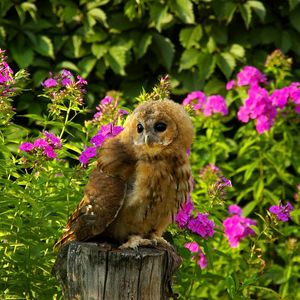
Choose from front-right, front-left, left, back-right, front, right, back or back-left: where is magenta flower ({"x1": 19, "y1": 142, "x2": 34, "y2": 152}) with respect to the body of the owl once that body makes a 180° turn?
front

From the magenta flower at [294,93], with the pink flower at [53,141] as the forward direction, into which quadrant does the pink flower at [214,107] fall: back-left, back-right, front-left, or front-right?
front-right

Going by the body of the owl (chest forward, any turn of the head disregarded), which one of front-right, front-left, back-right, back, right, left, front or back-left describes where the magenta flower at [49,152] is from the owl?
back

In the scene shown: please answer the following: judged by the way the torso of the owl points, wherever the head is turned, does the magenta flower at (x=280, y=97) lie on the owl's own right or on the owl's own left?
on the owl's own left

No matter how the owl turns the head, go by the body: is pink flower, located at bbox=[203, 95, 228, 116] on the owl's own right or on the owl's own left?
on the owl's own left

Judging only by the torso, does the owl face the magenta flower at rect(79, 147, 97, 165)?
no

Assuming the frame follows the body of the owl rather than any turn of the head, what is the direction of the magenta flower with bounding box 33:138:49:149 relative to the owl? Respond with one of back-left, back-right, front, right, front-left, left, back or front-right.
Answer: back

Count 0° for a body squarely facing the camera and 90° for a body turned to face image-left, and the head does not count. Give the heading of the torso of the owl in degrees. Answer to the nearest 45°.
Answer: approximately 315°

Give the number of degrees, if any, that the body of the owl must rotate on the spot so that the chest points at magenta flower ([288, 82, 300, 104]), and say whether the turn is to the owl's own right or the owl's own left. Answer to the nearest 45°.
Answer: approximately 90° to the owl's own left

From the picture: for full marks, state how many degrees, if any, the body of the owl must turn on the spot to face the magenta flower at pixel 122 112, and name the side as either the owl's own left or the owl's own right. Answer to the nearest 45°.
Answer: approximately 135° to the owl's own left
